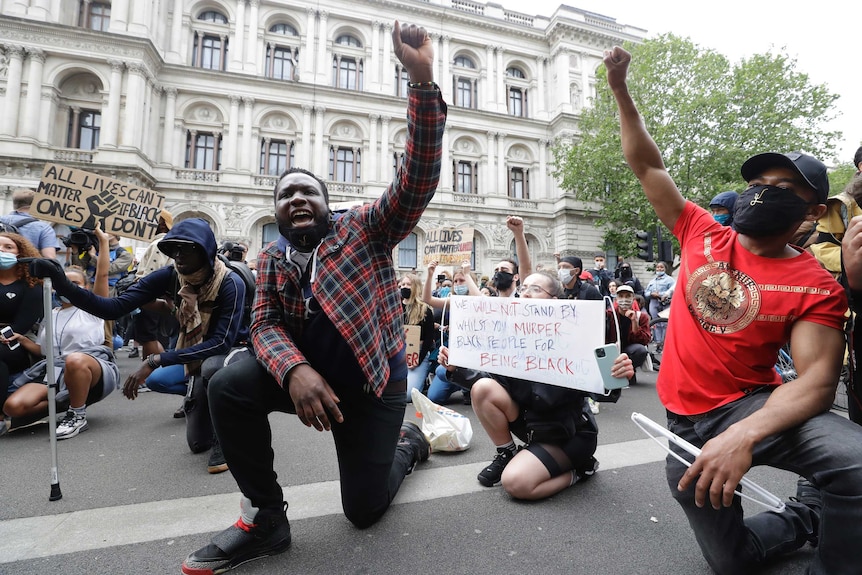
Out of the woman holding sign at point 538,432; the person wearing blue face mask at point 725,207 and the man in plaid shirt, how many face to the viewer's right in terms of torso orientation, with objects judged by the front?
0

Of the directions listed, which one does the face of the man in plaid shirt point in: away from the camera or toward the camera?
toward the camera

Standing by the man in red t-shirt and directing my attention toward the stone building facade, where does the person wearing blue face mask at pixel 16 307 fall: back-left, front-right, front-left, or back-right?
front-left

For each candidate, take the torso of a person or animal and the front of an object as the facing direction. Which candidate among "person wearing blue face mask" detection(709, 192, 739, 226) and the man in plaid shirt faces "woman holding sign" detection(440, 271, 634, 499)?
the person wearing blue face mask

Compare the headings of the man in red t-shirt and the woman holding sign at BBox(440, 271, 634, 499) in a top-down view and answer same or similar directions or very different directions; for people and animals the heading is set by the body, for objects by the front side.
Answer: same or similar directions

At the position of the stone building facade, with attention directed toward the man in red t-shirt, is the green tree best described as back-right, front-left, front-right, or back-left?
front-left

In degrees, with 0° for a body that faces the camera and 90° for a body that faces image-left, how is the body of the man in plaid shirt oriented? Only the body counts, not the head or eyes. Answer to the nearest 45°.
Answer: approximately 45°

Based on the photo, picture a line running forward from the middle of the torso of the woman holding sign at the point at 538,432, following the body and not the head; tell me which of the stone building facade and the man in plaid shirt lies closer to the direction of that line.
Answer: the man in plaid shirt

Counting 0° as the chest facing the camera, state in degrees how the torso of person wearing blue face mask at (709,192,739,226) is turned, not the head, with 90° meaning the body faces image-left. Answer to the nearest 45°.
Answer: approximately 45°

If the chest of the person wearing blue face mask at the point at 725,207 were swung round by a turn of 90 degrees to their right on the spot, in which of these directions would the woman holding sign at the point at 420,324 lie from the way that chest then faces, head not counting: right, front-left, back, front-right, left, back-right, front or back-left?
front-left

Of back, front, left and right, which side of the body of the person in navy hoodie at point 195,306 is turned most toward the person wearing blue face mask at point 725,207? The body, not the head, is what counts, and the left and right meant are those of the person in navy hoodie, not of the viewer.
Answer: left

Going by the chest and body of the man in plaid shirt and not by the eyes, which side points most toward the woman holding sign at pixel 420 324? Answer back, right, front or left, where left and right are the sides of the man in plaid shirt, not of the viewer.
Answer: back

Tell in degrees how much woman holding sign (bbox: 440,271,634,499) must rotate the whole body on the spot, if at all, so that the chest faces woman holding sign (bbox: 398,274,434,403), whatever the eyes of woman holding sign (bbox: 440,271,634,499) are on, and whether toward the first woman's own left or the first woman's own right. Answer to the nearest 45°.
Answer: approximately 90° to the first woman's own right
